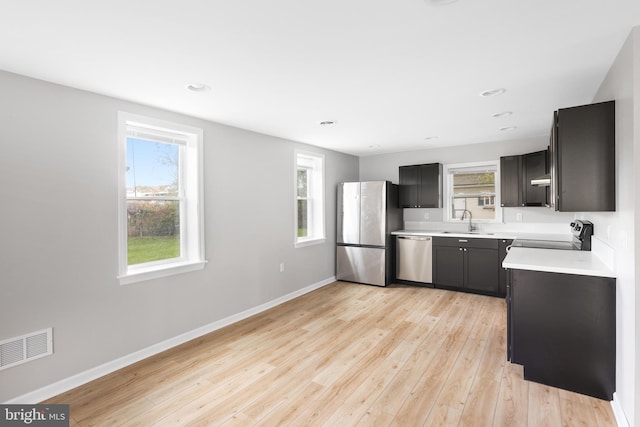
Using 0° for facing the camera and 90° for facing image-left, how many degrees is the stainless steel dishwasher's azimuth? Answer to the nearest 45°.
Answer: approximately 0°

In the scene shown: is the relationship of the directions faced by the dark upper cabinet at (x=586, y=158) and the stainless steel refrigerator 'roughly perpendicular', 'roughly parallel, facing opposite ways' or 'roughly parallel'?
roughly perpendicular

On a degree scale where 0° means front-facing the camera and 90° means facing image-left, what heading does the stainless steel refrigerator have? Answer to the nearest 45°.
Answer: approximately 45°

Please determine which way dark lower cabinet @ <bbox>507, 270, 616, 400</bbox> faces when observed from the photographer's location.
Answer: facing to the left of the viewer

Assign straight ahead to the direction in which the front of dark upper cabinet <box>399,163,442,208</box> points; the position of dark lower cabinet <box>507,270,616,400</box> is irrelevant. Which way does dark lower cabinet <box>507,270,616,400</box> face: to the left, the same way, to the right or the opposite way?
to the right

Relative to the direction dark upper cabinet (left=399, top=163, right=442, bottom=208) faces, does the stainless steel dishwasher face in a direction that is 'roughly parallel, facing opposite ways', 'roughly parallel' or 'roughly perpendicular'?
roughly parallel

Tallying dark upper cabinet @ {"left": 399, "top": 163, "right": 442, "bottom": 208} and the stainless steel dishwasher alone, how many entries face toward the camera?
2

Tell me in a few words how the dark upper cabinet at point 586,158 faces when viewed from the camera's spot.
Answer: facing to the left of the viewer

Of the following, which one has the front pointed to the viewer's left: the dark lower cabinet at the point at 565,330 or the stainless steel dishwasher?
the dark lower cabinet

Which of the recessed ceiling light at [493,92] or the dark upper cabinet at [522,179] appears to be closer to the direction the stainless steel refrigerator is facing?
the recessed ceiling light

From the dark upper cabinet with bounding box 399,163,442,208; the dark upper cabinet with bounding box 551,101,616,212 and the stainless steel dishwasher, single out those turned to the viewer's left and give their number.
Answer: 1

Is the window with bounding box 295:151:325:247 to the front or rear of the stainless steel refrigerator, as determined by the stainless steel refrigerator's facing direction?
to the front

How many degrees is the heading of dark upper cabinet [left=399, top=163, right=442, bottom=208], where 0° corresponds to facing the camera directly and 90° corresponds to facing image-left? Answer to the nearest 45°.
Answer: approximately 0°

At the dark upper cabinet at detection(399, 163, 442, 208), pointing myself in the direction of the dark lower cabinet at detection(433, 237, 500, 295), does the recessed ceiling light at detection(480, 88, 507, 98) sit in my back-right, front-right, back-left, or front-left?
front-right
